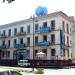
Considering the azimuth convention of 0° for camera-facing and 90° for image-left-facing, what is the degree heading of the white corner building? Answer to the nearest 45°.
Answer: approximately 45°
